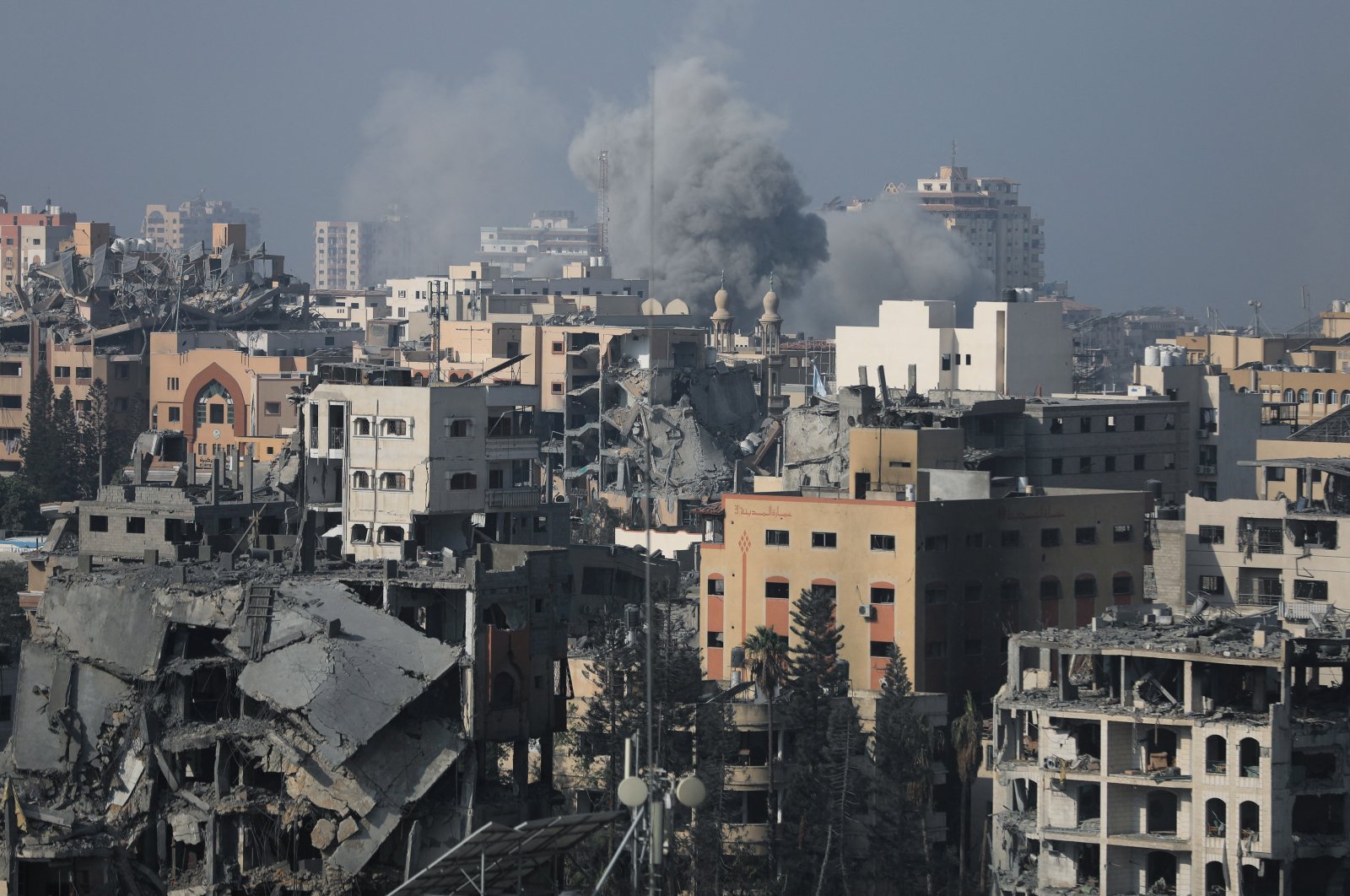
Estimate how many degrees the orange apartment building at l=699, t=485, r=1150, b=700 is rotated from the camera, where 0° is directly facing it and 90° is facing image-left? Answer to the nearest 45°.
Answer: approximately 45°

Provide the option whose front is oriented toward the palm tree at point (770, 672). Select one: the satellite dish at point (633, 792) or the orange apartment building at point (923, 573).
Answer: the orange apartment building

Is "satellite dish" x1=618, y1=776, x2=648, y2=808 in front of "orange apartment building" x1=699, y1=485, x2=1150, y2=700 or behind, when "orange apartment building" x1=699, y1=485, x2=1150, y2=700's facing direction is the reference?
in front

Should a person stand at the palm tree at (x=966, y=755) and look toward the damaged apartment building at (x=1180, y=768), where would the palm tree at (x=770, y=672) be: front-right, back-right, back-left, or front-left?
back-right
